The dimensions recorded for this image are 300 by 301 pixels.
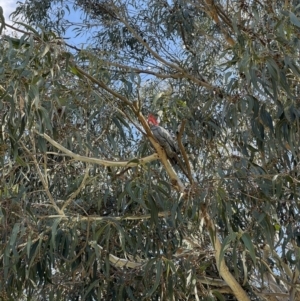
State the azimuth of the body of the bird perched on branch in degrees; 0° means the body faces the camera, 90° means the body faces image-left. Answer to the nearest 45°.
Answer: approximately 90°
